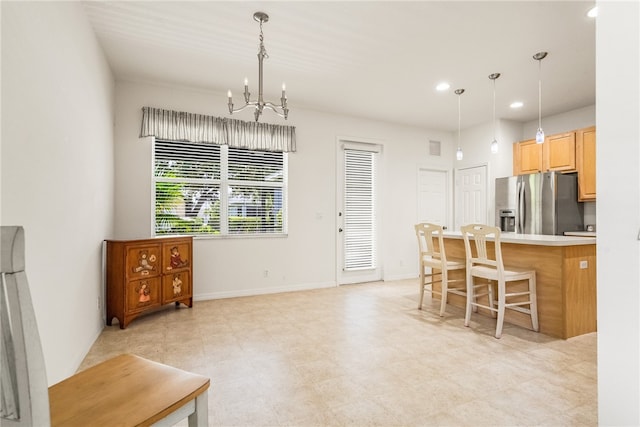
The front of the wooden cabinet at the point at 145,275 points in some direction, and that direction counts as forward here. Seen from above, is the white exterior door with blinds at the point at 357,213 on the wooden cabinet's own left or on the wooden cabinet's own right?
on the wooden cabinet's own left

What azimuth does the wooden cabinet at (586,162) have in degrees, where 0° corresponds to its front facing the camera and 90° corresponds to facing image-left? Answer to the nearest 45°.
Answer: approximately 45°

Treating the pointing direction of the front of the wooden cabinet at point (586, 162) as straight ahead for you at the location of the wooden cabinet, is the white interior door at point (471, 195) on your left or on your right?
on your right

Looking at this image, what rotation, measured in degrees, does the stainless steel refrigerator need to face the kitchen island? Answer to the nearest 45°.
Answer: approximately 45° to its left

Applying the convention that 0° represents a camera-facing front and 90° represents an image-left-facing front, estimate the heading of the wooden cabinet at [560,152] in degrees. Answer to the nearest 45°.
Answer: approximately 45°

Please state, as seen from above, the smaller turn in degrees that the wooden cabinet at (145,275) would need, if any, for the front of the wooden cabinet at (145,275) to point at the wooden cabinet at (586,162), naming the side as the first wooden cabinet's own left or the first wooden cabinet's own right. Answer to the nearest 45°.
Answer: approximately 45° to the first wooden cabinet's own left
